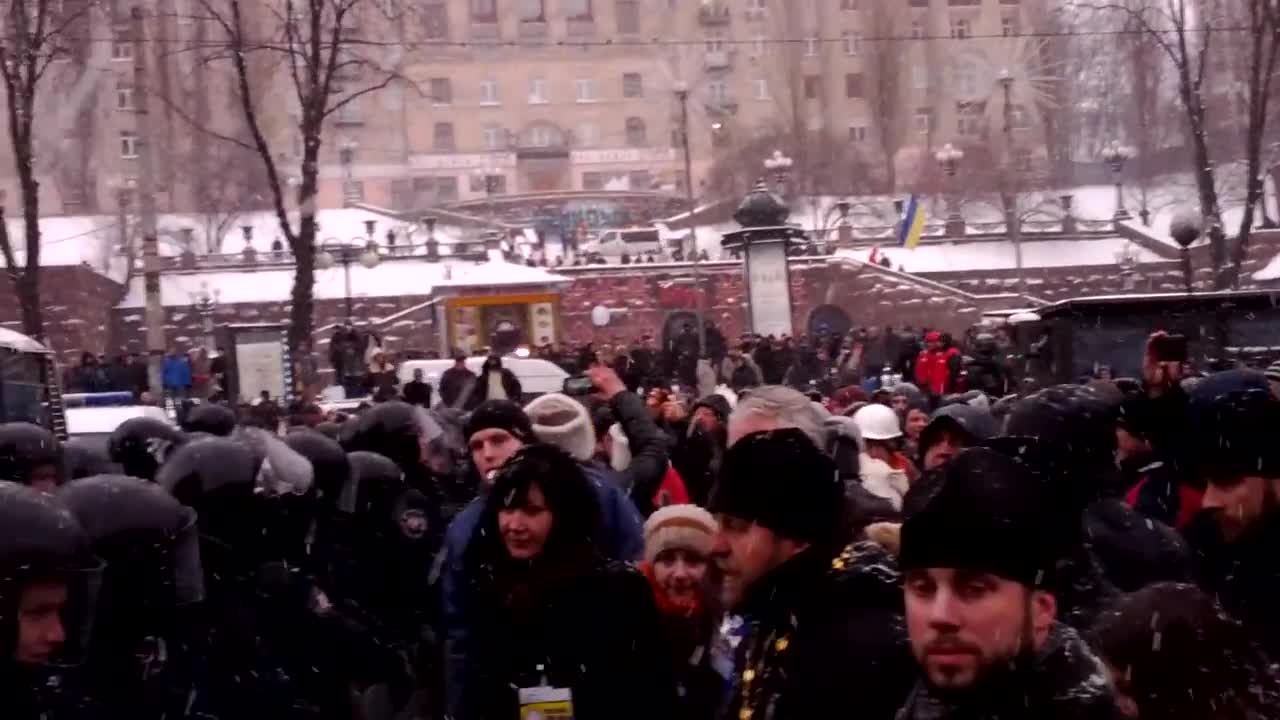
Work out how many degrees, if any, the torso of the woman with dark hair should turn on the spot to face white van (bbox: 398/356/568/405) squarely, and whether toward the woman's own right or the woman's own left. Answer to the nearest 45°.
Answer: approximately 135° to the woman's own right

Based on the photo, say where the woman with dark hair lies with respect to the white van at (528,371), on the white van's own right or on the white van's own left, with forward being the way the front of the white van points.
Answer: on the white van's own right

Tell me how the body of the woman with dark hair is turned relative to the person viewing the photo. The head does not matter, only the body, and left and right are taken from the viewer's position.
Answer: facing the viewer and to the left of the viewer

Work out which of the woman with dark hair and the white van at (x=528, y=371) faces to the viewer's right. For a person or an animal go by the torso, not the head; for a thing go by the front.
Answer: the white van

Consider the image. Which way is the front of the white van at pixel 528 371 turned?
to the viewer's right

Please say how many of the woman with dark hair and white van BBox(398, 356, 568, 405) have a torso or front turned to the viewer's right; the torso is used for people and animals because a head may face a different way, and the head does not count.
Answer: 1
